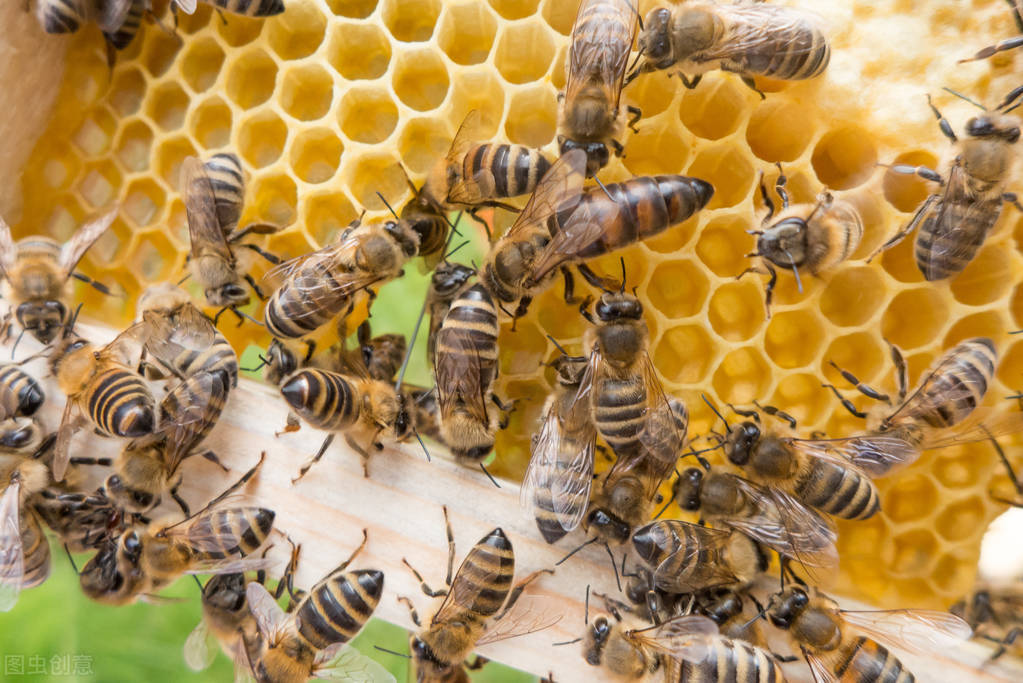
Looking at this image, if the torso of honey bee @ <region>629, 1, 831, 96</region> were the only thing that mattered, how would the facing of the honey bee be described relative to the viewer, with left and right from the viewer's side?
facing to the left of the viewer

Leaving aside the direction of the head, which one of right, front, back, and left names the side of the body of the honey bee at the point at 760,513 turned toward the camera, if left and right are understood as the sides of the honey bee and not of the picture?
left

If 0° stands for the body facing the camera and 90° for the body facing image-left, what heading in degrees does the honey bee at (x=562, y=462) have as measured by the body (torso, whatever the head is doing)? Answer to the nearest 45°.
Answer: approximately 180°

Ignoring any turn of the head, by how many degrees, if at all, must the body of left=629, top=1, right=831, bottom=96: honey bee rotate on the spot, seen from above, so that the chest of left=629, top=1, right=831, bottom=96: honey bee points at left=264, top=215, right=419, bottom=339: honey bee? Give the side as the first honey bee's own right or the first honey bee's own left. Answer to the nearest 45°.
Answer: approximately 45° to the first honey bee's own left

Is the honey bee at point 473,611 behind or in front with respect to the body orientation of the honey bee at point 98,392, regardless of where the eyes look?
behind

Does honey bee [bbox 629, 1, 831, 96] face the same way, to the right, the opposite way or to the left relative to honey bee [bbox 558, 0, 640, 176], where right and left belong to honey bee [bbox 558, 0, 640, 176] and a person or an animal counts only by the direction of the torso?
to the right

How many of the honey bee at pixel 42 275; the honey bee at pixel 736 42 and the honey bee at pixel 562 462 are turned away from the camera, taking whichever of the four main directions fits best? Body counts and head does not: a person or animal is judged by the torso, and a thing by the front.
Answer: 1

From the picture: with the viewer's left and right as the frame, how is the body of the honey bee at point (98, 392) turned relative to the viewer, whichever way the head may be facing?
facing away from the viewer and to the left of the viewer
